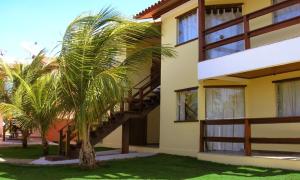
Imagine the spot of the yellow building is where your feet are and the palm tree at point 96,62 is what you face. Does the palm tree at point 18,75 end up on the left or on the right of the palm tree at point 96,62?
right

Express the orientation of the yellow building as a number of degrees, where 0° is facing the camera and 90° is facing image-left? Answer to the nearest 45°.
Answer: approximately 45°

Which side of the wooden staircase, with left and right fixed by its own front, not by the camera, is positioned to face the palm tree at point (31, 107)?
front

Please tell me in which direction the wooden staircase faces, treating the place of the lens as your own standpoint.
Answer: facing to the left of the viewer

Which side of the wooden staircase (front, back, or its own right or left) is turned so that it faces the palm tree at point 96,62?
left

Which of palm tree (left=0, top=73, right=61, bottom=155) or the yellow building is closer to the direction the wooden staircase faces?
the palm tree

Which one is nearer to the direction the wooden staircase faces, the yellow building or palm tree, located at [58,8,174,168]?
the palm tree
